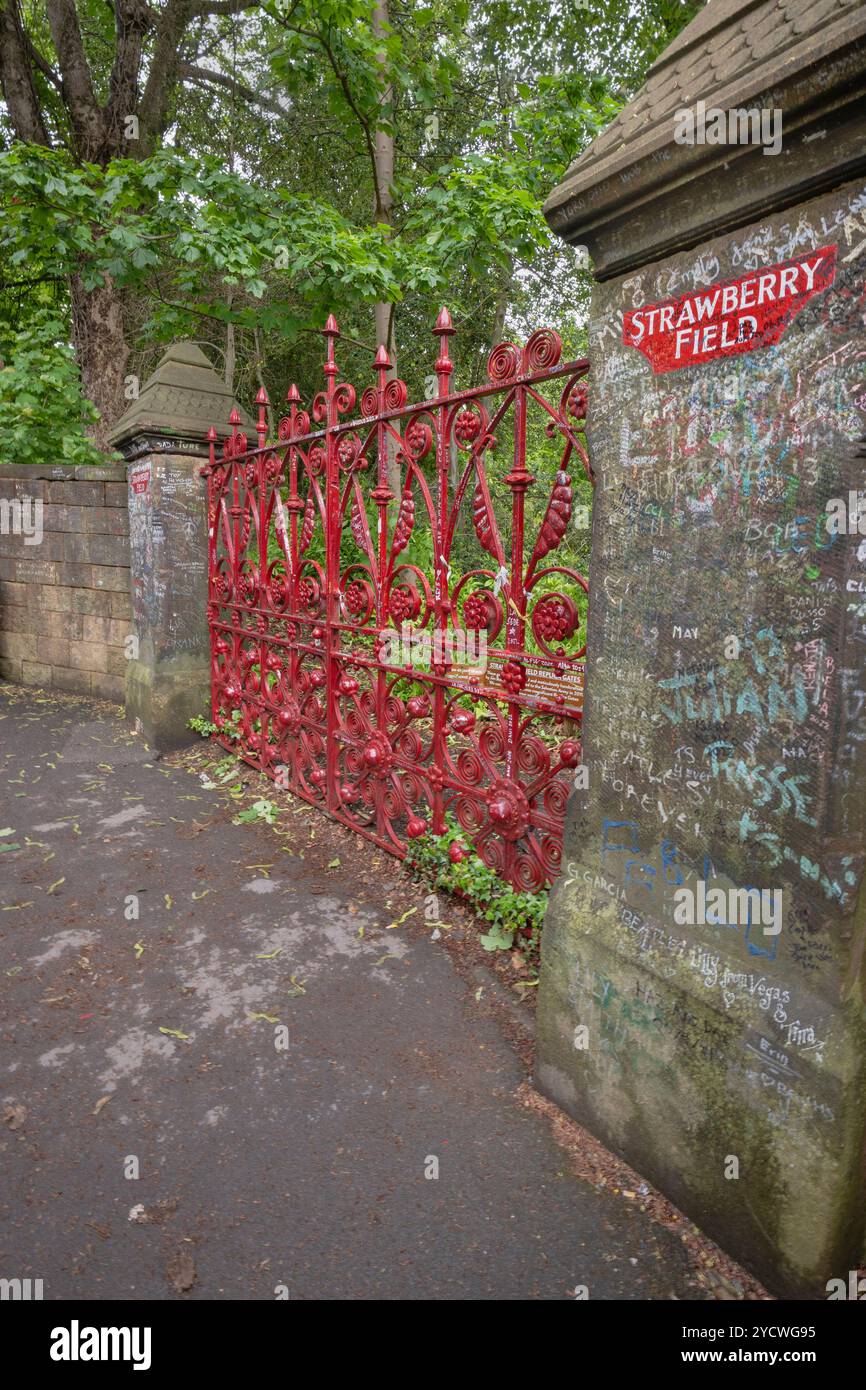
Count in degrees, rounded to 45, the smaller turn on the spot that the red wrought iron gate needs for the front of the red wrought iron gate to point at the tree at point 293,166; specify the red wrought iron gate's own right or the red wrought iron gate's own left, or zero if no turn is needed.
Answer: approximately 135° to the red wrought iron gate's own right

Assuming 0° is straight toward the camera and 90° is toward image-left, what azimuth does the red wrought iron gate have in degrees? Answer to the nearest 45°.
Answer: approximately 45°

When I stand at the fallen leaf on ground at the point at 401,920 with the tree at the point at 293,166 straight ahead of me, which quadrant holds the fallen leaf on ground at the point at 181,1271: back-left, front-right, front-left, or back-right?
back-left
